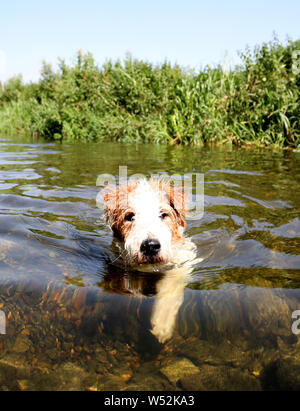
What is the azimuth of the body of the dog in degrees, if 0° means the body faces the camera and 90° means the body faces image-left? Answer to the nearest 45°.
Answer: approximately 0°
